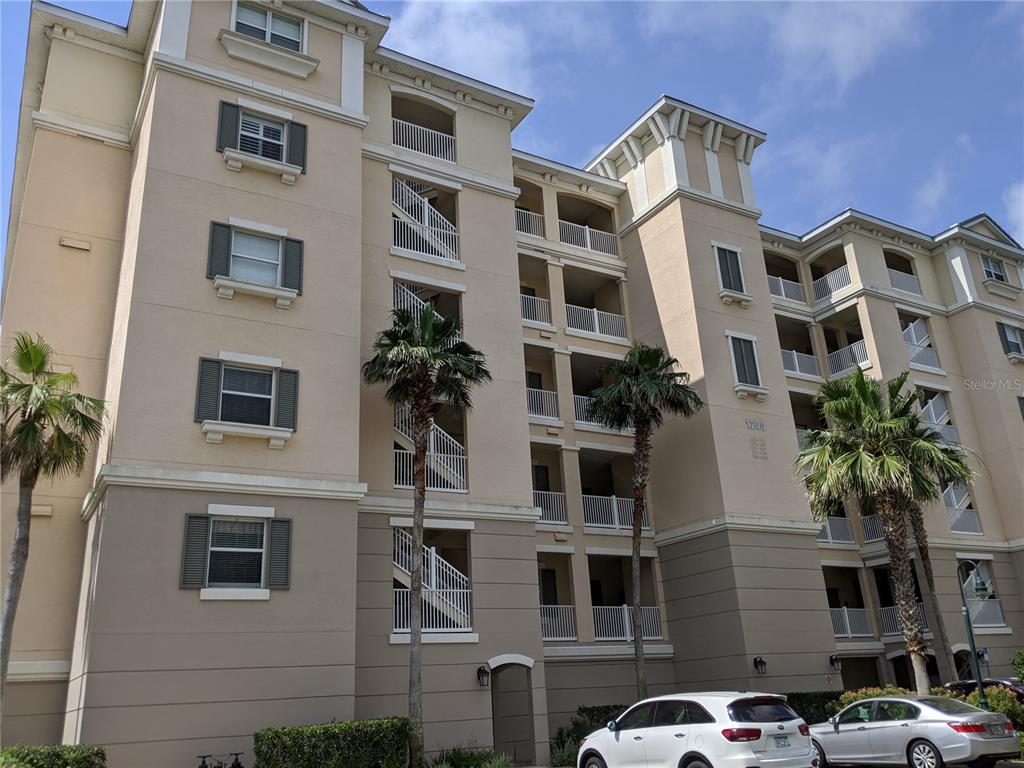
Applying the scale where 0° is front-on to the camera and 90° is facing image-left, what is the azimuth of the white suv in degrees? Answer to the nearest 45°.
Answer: approximately 135°

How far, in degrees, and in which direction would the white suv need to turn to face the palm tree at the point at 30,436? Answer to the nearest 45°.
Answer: approximately 45° to its left

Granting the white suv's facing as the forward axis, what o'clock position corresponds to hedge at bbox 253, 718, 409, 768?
The hedge is roughly at 11 o'clock from the white suv.

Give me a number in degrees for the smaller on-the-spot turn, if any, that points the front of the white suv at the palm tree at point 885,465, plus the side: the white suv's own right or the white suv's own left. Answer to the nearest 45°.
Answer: approximately 90° to the white suv's own right

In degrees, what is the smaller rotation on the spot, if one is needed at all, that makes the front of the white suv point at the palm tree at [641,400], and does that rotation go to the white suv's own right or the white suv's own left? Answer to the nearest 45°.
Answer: approximately 45° to the white suv's own right

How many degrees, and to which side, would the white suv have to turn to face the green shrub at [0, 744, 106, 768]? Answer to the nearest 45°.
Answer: approximately 45° to its left

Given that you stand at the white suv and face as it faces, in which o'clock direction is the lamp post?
The lamp post is roughly at 3 o'clock from the white suv.
